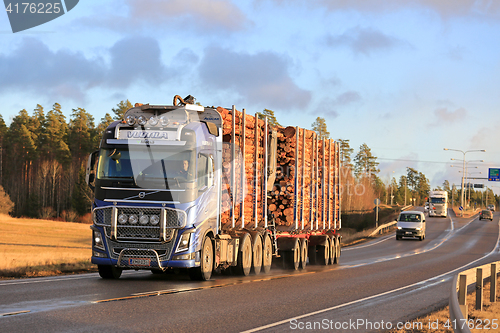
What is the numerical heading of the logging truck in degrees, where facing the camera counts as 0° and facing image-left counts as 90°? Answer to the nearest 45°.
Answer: approximately 45°

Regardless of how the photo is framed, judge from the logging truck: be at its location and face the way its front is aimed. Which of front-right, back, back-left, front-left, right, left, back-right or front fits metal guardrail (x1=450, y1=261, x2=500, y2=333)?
left
